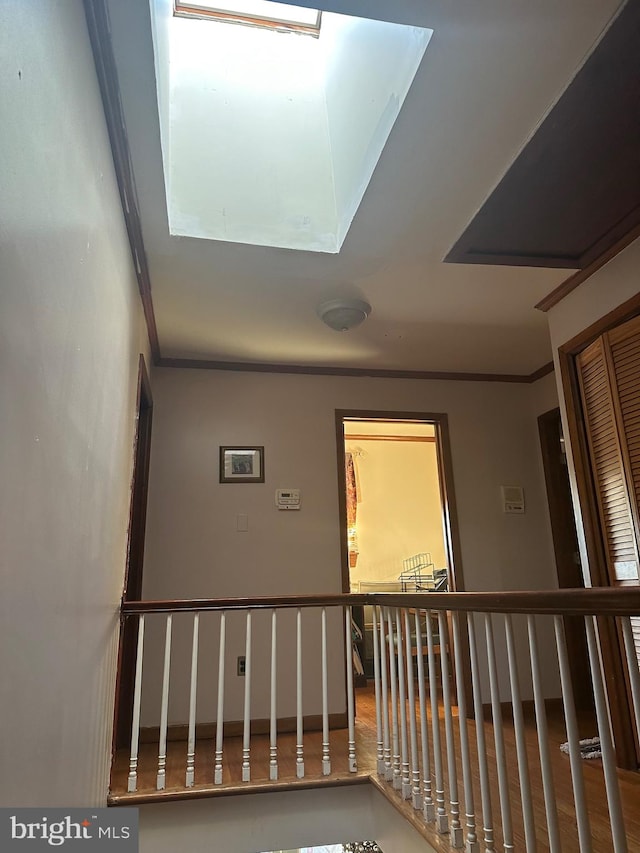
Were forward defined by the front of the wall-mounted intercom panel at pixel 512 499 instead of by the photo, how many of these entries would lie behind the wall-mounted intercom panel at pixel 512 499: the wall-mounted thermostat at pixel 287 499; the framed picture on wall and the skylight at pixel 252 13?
0

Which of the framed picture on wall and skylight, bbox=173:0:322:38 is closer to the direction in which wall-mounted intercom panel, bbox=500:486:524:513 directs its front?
the skylight

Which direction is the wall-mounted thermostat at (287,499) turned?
toward the camera

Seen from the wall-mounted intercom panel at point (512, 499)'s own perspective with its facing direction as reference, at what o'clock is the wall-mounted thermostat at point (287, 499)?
the wall-mounted thermostat at point (287, 499) is roughly at 2 o'clock from the wall-mounted intercom panel at point (512, 499).

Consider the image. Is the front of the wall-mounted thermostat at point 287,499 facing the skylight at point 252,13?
yes

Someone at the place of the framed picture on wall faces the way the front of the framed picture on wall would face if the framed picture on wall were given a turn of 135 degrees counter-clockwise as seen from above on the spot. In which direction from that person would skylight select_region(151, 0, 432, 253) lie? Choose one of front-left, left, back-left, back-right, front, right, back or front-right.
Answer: back-right

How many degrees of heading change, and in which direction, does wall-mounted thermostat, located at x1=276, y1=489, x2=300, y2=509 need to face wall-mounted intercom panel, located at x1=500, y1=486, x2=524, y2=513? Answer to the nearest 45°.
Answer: approximately 90° to its left

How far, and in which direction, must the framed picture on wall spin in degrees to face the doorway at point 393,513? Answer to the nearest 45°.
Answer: approximately 135° to its left

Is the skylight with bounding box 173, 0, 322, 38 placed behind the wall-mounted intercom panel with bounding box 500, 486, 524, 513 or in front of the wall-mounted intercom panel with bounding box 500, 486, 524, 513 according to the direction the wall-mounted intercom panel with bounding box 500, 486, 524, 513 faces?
in front

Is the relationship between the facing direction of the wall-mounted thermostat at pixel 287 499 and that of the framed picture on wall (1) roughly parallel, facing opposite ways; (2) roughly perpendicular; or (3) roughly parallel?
roughly parallel

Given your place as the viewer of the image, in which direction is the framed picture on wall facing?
facing the viewer

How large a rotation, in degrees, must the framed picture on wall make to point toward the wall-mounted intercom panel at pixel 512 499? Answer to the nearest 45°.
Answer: approximately 90° to its left

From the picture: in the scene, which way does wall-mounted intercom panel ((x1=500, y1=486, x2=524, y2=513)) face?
toward the camera

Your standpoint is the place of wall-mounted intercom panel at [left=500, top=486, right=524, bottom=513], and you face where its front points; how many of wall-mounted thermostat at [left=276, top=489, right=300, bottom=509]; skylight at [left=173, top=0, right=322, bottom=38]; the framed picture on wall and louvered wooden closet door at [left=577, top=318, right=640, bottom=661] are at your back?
0

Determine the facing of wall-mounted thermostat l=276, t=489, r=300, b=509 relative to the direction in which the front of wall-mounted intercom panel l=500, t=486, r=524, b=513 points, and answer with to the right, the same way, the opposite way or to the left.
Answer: the same way
